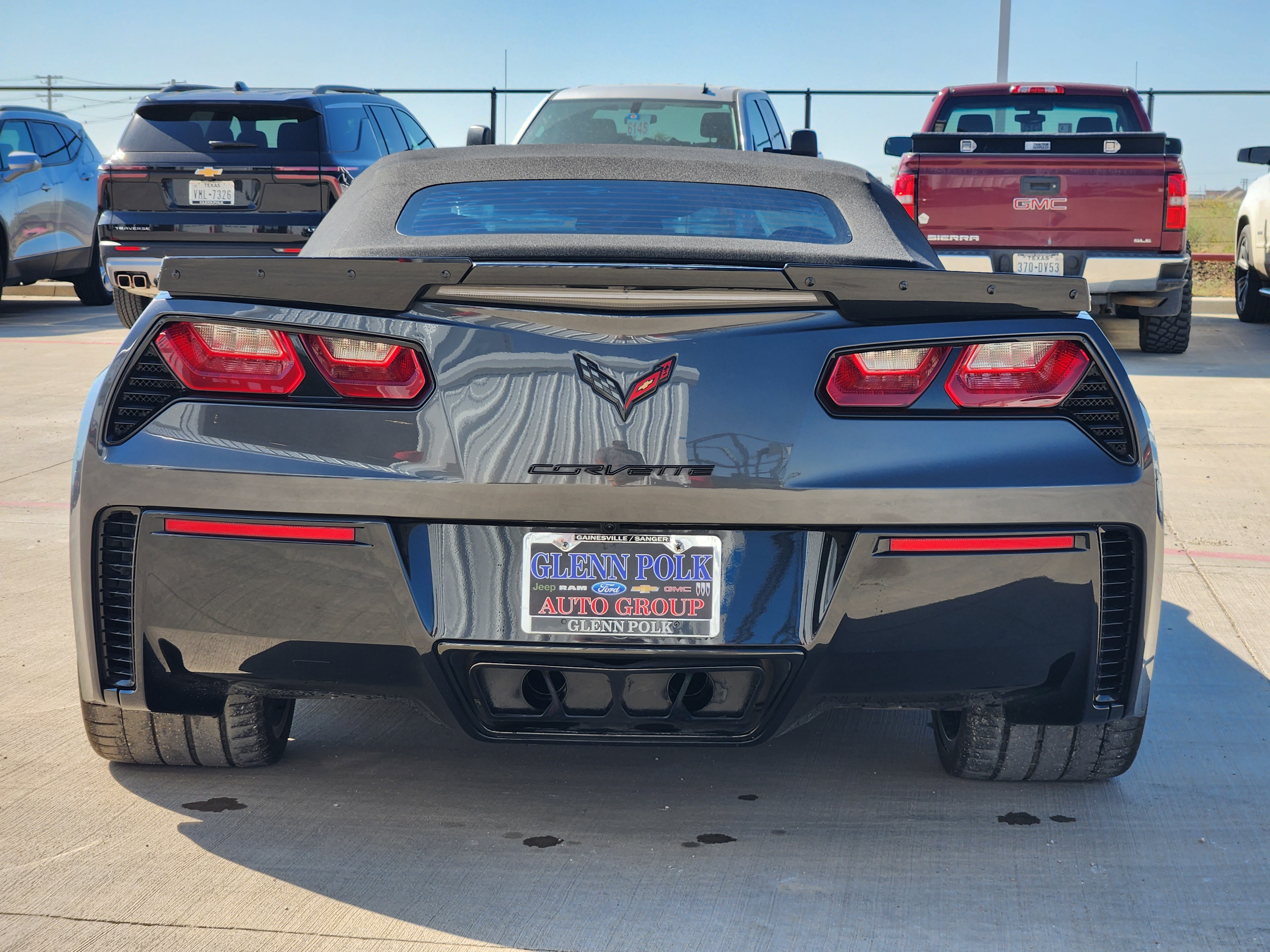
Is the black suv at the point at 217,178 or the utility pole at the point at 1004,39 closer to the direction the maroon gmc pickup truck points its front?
the utility pole

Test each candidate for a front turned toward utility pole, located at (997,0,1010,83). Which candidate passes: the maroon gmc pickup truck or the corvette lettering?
the maroon gmc pickup truck

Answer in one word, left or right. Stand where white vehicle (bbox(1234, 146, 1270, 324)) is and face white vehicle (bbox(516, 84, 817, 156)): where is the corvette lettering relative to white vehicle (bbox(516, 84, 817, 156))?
left

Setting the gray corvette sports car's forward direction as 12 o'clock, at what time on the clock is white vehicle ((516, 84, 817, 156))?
The white vehicle is roughly at 12 o'clock from the gray corvette sports car.

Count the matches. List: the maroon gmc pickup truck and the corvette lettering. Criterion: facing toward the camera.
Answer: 1

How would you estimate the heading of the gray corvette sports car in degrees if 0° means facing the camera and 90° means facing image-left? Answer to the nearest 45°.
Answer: approximately 180°

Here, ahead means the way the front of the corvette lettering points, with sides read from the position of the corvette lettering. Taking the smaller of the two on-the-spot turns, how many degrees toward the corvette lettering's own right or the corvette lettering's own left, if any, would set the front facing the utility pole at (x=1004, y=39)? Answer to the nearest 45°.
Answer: approximately 180°

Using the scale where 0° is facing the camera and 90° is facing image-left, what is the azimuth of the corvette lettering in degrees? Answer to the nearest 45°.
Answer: approximately 0°

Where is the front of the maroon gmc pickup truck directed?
away from the camera

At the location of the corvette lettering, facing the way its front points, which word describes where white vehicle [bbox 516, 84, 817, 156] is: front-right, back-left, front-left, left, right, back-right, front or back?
back

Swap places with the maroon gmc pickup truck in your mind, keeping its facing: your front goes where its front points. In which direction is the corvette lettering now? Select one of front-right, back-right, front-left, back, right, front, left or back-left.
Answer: back
